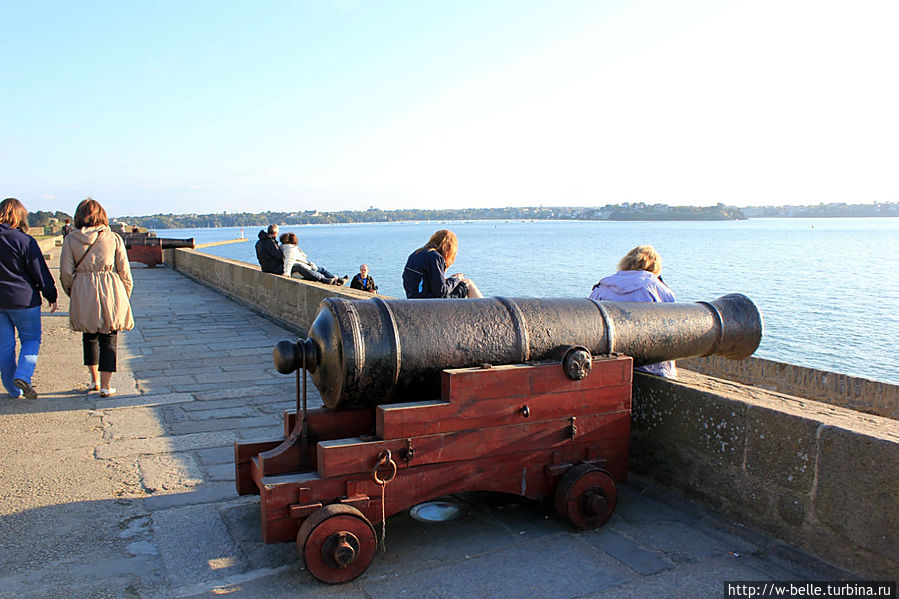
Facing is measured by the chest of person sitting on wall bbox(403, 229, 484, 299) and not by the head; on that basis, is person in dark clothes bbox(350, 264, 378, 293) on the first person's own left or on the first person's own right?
on the first person's own left

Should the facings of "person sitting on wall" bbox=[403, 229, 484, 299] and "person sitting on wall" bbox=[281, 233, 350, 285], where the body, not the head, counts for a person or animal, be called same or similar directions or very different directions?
same or similar directions

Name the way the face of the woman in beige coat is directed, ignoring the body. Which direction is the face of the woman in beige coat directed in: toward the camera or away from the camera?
away from the camera

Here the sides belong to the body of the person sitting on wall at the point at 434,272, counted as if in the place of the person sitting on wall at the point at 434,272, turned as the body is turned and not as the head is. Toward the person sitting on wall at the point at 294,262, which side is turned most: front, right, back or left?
left

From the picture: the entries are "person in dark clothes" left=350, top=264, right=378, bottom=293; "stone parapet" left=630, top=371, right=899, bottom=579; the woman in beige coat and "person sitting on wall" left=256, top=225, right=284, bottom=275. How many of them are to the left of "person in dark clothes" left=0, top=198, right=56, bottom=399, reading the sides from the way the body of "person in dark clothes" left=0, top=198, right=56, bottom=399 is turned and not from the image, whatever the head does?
0

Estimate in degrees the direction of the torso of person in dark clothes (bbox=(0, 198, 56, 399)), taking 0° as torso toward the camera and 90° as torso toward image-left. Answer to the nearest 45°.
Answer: approximately 180°

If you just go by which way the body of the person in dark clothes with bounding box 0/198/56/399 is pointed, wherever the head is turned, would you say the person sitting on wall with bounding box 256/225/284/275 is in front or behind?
in front

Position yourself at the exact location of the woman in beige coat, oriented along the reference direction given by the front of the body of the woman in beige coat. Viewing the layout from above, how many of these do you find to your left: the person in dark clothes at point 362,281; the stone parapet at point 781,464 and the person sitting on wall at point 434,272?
0

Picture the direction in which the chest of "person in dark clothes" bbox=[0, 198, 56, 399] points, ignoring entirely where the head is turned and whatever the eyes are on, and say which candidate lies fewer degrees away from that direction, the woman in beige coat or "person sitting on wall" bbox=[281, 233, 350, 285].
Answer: the person sitting on wall

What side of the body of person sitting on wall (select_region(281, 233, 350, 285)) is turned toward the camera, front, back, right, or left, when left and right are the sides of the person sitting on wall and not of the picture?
right

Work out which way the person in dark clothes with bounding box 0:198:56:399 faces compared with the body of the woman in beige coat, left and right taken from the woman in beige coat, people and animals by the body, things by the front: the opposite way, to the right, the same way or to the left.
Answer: the same way

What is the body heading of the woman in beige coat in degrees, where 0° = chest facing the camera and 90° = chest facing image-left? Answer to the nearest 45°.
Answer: approximately 180°

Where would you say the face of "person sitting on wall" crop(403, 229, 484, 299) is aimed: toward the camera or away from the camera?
away from the camera

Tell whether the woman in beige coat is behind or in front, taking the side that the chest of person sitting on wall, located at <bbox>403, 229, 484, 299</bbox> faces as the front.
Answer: behind
